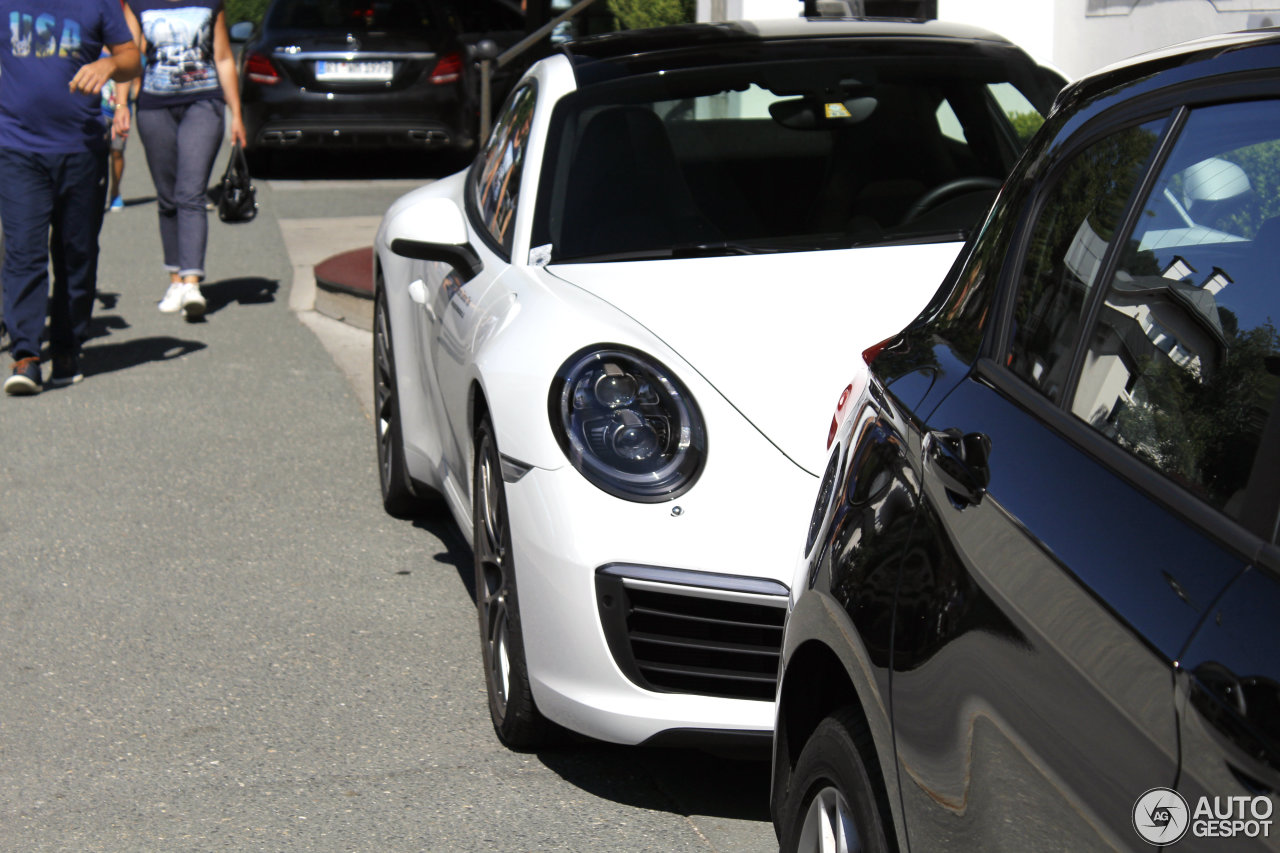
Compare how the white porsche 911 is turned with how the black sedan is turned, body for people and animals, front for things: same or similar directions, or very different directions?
very different directions

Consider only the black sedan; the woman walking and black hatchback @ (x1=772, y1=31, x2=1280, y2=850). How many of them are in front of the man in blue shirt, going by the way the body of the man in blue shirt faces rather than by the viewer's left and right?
1

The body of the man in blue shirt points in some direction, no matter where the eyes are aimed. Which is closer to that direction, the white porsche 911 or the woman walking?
the white porsche 911

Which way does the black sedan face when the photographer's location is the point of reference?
facing away from the viewer

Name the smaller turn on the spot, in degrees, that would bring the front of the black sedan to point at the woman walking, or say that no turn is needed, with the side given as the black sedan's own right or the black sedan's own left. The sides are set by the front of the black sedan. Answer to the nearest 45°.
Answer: approximately 180°

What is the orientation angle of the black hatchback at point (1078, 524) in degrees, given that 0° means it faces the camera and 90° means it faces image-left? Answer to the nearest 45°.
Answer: approximately 315°

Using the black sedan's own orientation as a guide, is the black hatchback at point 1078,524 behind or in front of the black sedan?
behind

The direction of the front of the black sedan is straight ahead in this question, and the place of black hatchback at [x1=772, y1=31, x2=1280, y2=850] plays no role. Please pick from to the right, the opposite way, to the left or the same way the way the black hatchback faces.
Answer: the opposite way

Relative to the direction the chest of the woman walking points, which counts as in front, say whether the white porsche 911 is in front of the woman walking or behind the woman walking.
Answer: in front

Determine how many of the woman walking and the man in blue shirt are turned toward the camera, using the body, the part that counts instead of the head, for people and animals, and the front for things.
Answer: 2

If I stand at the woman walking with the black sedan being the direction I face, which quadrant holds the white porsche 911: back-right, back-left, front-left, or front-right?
back-right

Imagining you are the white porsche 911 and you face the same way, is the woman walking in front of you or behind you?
behind
